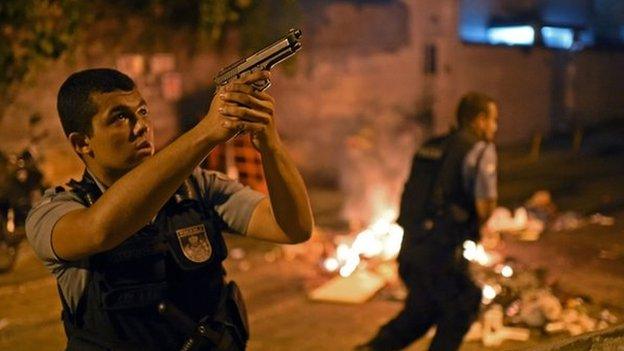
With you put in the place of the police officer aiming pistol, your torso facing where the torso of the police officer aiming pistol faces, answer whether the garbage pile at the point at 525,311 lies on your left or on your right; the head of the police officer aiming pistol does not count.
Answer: on your left

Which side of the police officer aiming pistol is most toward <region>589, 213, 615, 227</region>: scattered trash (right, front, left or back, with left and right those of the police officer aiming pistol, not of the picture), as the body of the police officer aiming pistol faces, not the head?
left

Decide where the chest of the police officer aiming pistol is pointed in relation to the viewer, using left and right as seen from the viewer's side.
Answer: facing the viewer and to the right of the viewer

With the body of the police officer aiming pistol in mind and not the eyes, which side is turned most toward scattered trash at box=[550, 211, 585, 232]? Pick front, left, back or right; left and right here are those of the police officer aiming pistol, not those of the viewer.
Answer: left

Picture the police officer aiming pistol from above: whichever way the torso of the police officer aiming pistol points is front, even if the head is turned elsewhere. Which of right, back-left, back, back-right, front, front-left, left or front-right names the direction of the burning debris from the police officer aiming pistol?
left
